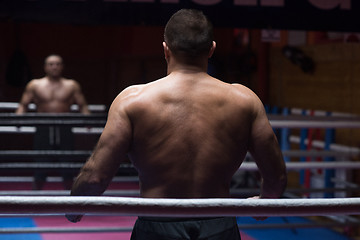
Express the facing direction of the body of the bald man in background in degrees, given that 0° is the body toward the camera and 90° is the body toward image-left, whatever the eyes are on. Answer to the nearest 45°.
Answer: approximately 0°
